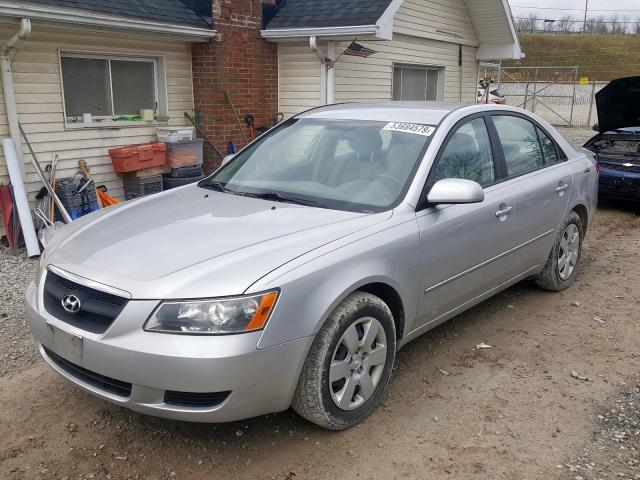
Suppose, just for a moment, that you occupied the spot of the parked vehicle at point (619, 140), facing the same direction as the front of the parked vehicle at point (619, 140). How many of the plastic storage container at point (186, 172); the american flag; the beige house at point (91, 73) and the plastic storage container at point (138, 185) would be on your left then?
0

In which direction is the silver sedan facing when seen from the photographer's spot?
facing the viewer and to the left of the viewer

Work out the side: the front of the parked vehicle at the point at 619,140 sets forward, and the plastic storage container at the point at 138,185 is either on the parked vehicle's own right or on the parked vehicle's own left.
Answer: on the parked vehicle's own right

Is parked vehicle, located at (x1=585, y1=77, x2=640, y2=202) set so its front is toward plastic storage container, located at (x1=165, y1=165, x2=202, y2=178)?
no

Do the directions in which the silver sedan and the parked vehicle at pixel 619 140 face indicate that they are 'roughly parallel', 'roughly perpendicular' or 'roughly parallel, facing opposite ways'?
roughly parallel

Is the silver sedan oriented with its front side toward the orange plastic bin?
no

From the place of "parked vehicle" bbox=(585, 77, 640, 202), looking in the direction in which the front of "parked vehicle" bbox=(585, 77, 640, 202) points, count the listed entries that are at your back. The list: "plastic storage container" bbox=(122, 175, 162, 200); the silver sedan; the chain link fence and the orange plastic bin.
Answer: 1

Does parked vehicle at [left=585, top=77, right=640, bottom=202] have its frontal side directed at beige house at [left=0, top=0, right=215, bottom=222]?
no

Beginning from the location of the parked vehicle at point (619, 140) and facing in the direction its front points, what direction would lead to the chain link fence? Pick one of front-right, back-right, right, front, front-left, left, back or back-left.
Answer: back

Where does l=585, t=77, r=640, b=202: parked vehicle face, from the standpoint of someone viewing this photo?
facing the viewer

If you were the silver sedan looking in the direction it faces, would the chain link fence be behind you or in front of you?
behind

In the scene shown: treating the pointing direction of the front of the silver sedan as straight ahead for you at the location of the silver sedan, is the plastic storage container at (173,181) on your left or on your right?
on your right

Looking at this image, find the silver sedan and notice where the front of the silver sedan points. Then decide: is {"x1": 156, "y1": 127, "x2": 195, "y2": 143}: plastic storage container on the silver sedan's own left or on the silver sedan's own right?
on the silver sedan's own right

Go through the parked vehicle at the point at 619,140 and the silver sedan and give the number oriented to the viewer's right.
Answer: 0

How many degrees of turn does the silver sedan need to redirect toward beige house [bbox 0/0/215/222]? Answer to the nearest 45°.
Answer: approximately 90° to its right

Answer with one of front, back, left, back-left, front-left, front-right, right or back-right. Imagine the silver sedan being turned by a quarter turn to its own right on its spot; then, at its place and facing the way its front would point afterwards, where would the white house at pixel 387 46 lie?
front-right

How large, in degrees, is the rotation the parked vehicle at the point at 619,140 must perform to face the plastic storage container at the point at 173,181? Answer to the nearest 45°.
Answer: approximately 45° to its right

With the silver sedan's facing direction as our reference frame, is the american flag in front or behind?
behind
